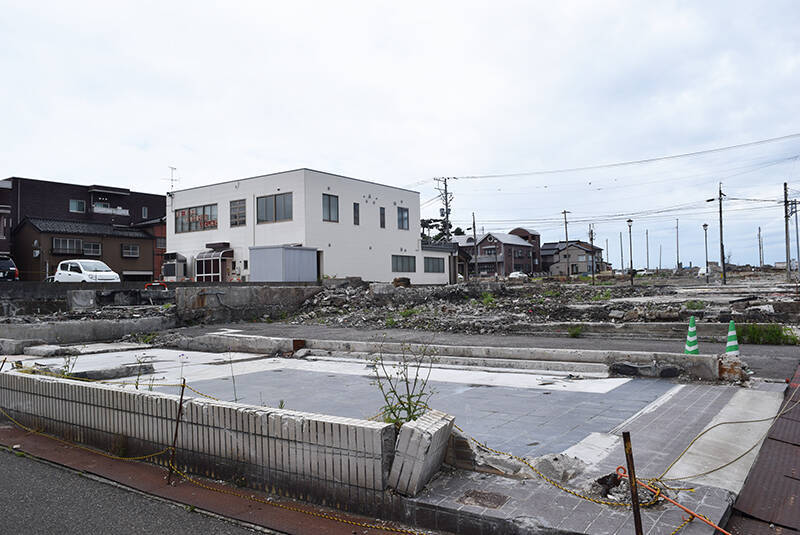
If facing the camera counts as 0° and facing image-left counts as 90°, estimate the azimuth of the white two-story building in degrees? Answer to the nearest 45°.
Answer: approximately 45°

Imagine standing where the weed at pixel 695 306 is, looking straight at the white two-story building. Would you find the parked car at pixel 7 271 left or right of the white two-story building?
left

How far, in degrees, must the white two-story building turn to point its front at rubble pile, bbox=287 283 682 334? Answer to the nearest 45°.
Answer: approximately 45° to its left

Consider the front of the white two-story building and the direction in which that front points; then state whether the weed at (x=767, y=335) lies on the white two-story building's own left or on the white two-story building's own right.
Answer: on the white two-story building's own left

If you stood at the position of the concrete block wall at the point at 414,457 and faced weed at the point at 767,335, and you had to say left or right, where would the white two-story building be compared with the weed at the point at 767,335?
left

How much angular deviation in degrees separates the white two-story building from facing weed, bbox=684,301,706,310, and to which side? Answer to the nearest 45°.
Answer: approximately 90° to its left

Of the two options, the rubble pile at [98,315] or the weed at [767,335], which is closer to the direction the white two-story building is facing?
the rubble pile

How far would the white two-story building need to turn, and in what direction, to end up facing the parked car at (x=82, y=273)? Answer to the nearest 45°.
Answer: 0° — it already faces it

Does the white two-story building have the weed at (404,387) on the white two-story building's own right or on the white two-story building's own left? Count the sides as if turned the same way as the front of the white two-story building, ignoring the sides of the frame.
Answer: on the white two-story building's own left

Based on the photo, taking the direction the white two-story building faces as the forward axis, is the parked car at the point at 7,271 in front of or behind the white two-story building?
in front

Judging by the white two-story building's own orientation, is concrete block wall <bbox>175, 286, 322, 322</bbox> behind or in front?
in front

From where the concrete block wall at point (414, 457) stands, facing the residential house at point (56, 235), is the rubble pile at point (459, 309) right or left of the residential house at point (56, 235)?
right

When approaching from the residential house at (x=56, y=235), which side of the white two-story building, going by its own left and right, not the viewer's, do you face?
right

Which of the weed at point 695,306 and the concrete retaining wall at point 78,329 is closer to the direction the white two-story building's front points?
the concrete retaining wall

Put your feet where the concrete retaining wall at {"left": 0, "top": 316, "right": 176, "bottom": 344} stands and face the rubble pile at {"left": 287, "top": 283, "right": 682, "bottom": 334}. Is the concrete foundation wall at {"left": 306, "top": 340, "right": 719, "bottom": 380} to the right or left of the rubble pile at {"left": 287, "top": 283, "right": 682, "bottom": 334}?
right

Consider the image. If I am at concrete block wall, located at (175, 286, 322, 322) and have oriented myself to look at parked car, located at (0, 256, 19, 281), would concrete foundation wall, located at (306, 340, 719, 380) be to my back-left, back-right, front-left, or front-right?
back-left
